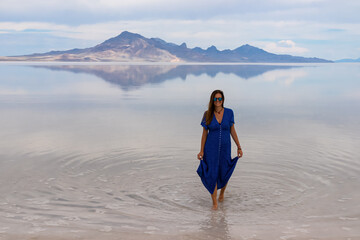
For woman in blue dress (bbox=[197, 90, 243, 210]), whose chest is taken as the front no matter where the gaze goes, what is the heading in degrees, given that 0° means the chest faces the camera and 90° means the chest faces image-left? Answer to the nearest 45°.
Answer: approximately 0°
